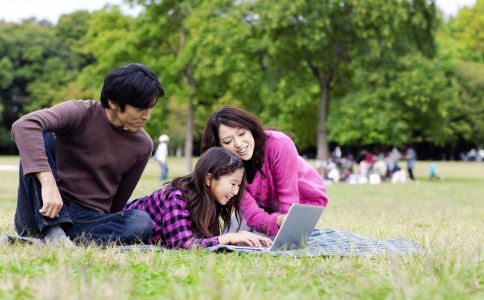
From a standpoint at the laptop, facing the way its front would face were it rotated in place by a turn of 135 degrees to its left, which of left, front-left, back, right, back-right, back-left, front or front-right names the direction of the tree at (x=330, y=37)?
back

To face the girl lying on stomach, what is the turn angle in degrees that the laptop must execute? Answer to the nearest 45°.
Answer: approximately 45° to its left

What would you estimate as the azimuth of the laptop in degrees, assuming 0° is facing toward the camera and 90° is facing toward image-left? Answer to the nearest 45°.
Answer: approximately 135°
